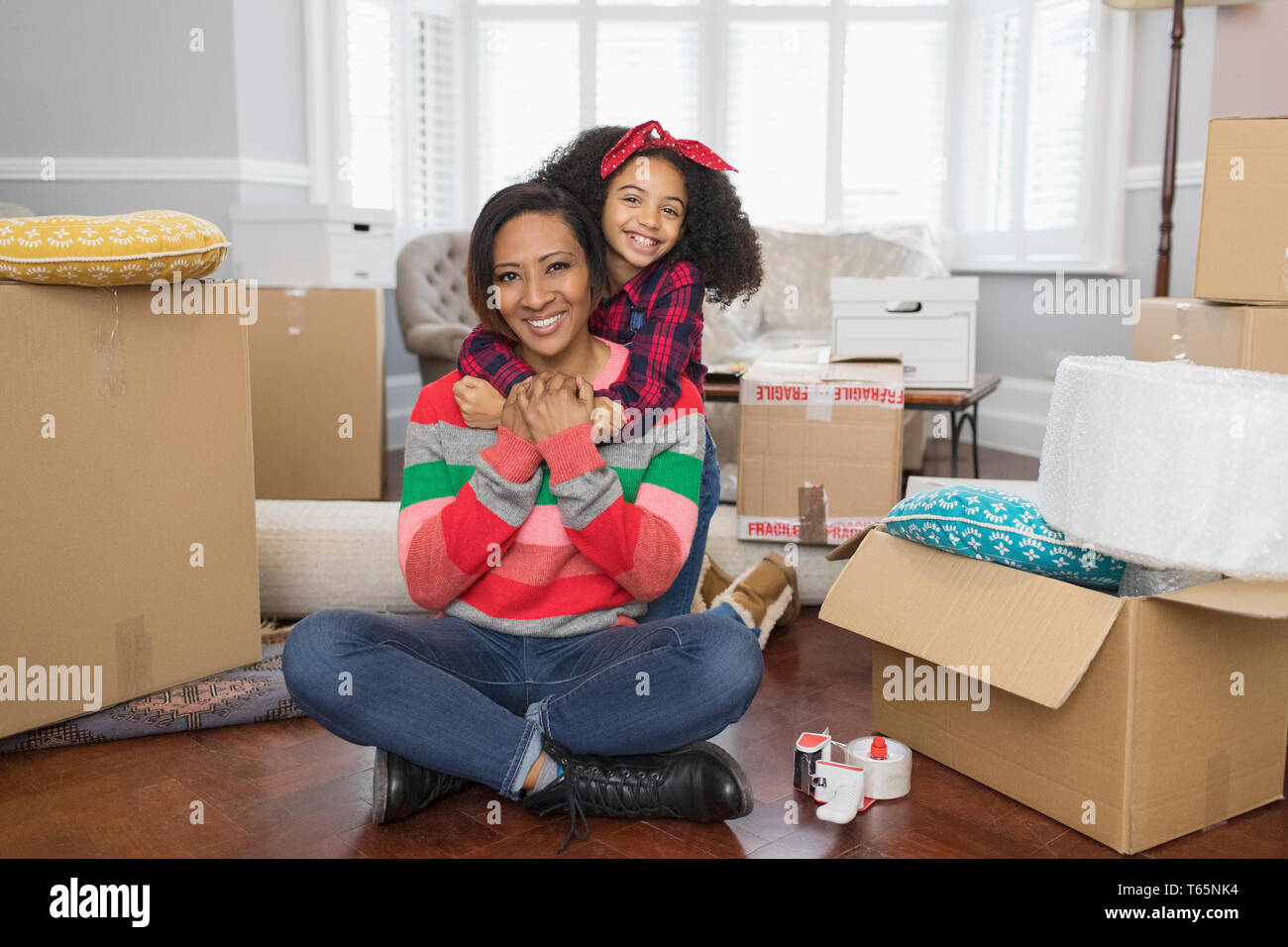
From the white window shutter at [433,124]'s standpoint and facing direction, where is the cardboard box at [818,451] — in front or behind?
in front

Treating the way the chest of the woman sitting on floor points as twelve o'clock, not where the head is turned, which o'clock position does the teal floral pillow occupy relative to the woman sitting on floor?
The teal floral pillow is roughly at 9 o'clock from the woman sitting on floor.

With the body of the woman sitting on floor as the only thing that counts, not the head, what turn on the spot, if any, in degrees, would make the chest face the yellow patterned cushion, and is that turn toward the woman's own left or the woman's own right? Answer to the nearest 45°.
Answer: approximately 135° to the woman's own right

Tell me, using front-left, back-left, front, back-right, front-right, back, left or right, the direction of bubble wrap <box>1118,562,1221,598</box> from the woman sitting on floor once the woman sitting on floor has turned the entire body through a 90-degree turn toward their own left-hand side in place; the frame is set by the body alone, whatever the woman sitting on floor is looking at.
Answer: front

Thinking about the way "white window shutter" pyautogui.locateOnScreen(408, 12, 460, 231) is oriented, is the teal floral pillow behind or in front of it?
in front

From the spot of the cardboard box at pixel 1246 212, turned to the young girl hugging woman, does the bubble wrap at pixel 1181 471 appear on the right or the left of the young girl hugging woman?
left

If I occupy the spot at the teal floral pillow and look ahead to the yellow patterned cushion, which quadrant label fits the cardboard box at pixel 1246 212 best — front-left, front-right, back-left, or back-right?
back-right

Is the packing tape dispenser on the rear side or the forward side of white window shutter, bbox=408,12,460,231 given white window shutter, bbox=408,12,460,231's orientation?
on the forward side

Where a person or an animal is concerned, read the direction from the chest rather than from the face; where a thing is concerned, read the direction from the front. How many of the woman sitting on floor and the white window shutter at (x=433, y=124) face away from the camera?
0
